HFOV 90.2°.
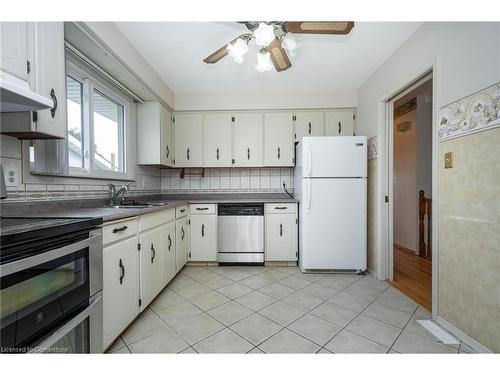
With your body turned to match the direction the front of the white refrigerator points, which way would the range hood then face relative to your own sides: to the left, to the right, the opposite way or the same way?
to the left

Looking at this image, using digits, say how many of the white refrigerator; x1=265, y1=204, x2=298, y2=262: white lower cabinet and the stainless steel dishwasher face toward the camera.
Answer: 3

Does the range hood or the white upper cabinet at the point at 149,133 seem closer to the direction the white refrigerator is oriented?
the range hood

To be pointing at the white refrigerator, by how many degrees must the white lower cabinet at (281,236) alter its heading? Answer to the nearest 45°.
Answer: approximately 90° to its left

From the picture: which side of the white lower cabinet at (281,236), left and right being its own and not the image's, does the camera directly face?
front

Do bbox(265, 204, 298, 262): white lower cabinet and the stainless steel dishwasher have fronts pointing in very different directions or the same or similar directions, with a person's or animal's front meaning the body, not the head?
same or similar directions

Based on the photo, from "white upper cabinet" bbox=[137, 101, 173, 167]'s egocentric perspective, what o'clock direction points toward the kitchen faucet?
The kitchen faucet is roughly at 4 o'clock from the white upper cabinet.

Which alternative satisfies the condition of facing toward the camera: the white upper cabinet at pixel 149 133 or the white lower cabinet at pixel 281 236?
the white lower cabinet

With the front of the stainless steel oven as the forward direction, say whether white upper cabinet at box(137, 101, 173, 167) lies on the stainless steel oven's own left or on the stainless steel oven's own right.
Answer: on the stainless steel oven's own left

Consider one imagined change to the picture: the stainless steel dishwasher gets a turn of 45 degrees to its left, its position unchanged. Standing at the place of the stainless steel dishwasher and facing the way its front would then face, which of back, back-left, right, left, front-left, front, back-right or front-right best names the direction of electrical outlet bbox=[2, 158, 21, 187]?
right

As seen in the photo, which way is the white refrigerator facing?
toward the camera

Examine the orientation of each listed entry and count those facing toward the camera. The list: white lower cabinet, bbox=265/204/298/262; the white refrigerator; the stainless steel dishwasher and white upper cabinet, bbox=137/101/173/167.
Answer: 3

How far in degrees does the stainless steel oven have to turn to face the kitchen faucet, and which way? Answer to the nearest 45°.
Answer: approximately 135° to its left

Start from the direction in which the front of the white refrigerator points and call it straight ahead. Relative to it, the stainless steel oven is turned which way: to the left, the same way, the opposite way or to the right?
to the left

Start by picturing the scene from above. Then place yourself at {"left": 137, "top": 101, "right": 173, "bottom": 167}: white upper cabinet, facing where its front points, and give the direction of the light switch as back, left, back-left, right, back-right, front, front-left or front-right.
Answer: front-right

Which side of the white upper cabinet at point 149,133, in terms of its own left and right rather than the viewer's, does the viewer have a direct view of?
right

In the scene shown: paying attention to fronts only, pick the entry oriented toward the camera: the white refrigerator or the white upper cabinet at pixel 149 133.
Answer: the white refrigerator

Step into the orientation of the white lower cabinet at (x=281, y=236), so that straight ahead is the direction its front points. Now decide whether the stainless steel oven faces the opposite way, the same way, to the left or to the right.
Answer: to the left

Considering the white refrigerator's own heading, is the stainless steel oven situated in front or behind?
in front
